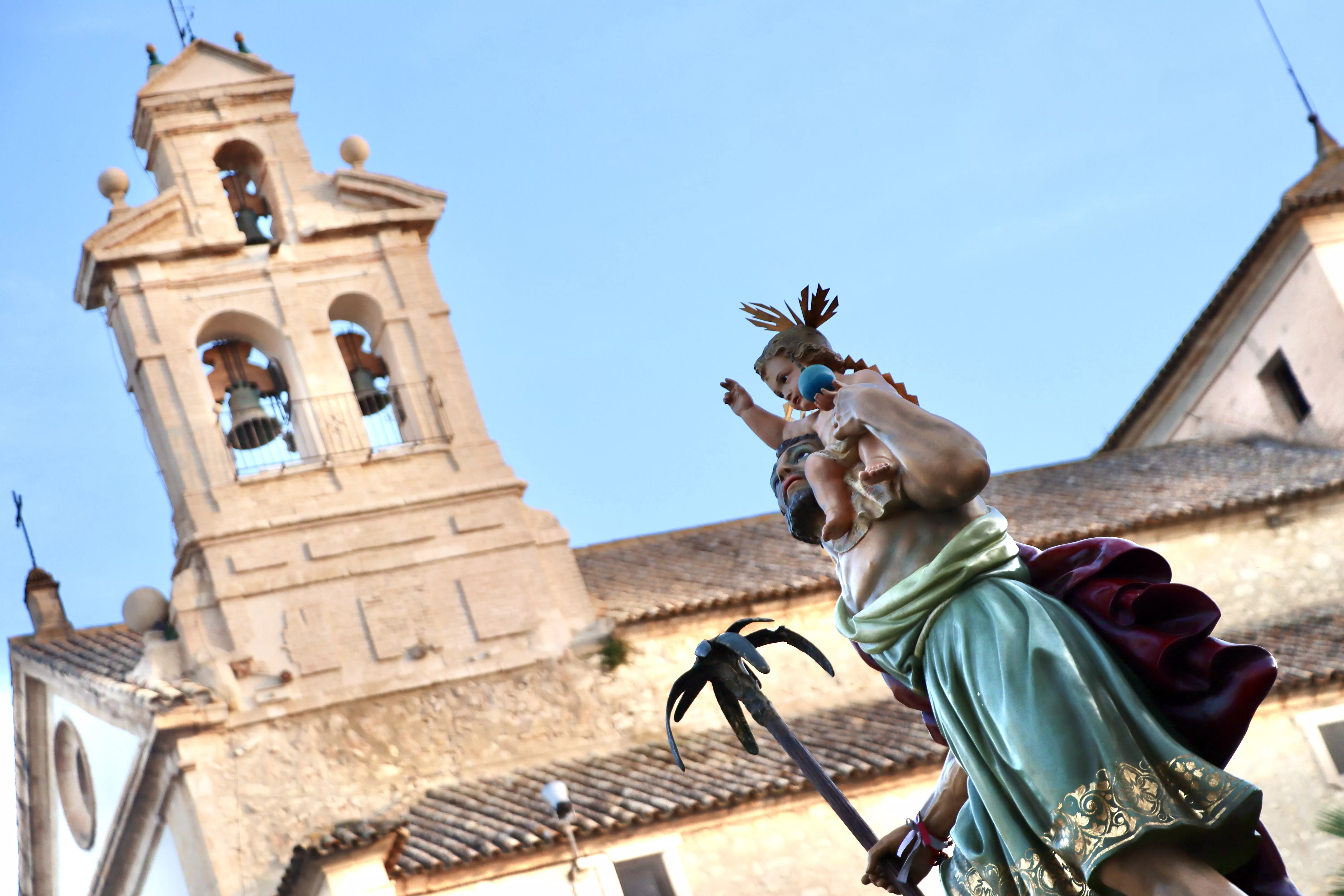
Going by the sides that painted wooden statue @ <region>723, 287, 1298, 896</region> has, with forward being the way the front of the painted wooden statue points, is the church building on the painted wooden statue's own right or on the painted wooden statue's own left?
on the painted wooden statue's own right

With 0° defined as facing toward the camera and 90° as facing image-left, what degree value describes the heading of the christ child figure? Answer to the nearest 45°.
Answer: approximately 45°

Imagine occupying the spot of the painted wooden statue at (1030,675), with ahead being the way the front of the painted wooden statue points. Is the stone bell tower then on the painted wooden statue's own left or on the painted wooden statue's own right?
on the painted wooden statue's own right

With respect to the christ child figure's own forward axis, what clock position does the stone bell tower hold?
The stone bell tower is roughly at 4 o'clock from the christ child figure.

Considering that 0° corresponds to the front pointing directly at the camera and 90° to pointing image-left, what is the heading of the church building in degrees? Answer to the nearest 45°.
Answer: approximately 45°

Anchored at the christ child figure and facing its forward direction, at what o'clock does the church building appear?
The church building is roughly at 4 o'clock from the christ child figure.

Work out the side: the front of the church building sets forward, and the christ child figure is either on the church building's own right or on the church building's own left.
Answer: on the church building's own left
